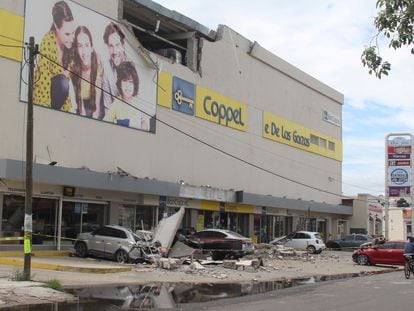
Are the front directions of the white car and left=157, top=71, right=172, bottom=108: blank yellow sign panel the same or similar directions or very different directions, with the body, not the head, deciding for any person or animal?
very different directions

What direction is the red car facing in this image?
to the viewer's left

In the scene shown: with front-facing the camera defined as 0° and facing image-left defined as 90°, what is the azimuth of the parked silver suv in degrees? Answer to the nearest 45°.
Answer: approximately 135°

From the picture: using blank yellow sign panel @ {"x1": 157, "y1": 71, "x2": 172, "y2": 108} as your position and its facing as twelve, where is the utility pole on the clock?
The utility pole is roughly at 2 o'clock from the blank yellow sign panel.

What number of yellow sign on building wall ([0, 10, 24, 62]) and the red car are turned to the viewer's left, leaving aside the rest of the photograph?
1

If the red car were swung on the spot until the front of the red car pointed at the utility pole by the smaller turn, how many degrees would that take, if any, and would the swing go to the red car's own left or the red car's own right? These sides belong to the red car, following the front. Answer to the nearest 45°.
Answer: approximately 45° to the red car's own left
